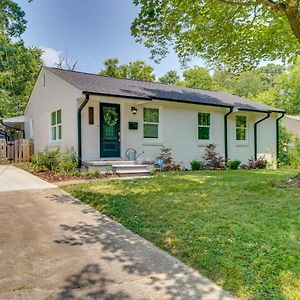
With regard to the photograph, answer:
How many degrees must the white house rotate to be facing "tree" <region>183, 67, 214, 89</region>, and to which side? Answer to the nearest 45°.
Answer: approximately 135° to its left

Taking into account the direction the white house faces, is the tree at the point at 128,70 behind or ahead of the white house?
behind

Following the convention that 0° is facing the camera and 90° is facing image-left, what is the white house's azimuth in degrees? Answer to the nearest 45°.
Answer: approximately 315°

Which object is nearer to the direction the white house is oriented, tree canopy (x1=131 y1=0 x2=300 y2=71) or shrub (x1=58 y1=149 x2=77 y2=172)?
the tree canopy

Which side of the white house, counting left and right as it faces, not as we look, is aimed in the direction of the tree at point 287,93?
left

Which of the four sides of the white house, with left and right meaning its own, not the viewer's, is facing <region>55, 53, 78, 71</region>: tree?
back
